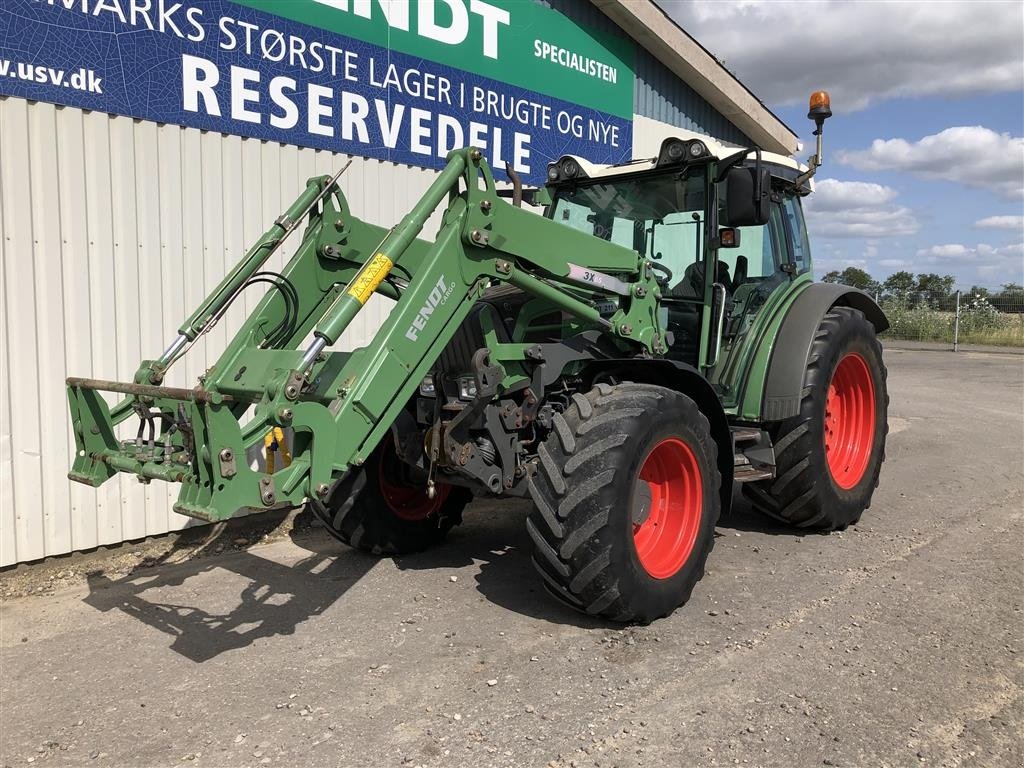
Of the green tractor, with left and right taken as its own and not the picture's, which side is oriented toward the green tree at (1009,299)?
back

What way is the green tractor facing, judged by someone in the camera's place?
facing the viewer and to the left of the viewer

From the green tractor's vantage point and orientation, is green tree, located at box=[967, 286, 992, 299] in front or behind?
behind
